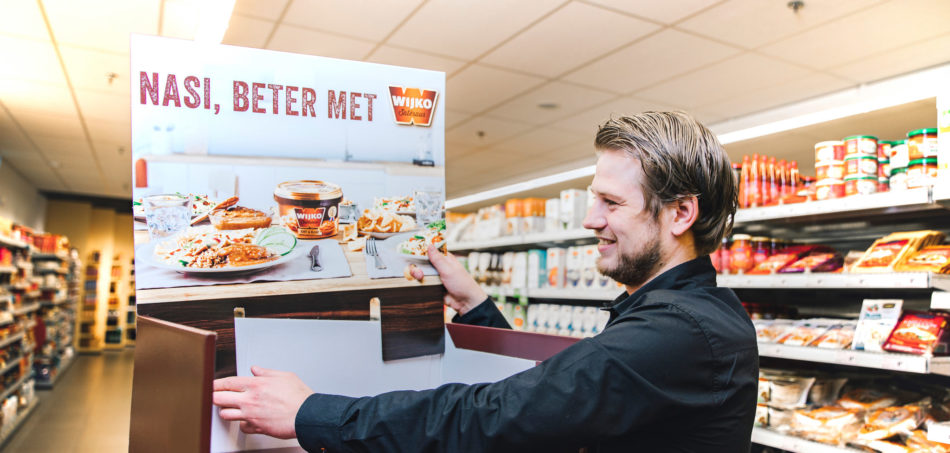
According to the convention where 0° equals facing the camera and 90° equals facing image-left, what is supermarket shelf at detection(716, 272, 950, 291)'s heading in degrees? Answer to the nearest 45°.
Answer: approximately 45°

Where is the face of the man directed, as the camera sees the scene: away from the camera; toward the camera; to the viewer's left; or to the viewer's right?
to the viewer's left

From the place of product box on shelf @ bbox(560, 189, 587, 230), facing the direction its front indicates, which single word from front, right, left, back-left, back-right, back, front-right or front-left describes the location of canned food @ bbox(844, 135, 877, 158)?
left

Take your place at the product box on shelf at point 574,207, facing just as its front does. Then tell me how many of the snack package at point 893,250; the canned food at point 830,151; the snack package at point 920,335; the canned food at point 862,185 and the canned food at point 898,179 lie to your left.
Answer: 5

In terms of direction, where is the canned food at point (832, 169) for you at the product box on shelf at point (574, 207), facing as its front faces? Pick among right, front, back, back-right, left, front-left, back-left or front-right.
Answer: left

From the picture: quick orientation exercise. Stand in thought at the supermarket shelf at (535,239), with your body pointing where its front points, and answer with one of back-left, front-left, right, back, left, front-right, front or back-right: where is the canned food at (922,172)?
left

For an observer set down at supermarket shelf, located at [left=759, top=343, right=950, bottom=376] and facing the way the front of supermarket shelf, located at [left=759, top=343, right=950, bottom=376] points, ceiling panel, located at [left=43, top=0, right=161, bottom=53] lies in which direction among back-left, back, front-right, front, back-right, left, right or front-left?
front-right

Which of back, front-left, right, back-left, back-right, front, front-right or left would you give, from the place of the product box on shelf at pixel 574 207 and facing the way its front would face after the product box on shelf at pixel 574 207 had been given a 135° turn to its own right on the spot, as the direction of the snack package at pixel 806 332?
back-right

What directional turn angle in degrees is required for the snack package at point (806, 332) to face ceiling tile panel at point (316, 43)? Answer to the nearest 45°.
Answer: approximately 45° to its right

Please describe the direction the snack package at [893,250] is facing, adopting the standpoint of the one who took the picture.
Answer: facing the viewer and to the left of the viewer

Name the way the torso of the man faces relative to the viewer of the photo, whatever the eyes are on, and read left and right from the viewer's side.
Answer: facing to the left of the viewer

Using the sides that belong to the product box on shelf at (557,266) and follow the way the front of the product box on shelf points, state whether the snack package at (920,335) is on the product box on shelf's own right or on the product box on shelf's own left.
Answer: on the product box on shelf's own left
